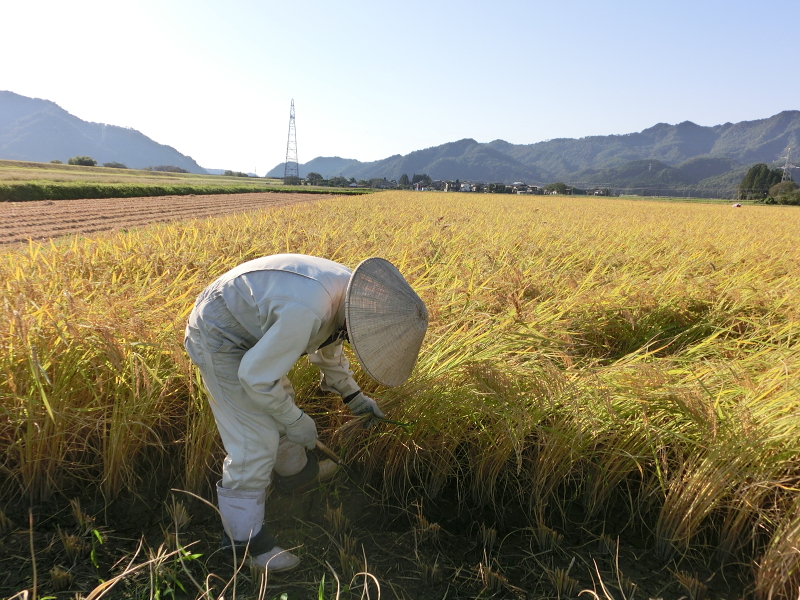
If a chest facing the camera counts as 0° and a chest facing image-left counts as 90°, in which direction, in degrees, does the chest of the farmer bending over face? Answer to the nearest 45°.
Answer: approximately 270°

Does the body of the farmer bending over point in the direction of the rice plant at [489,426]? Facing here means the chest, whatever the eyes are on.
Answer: yes
